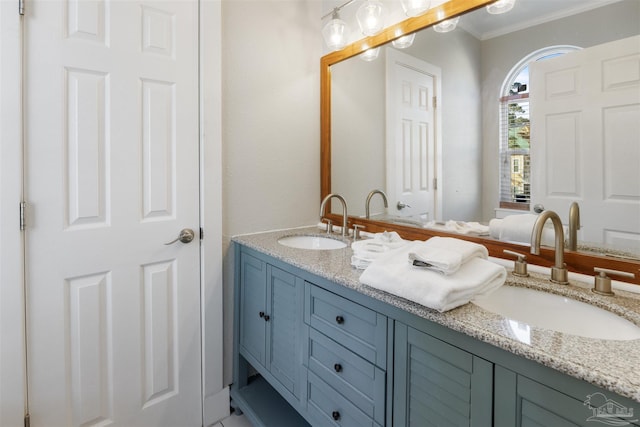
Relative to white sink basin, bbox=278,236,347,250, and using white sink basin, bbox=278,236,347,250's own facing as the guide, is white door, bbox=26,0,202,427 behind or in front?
in front

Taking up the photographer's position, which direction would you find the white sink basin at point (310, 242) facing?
facing the viewer and to the left of the viewer

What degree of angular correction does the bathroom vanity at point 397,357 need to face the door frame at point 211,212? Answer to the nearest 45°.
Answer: approximately 90° to its right

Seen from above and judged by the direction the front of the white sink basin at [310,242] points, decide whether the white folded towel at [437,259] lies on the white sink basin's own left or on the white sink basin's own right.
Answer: on the white sink basin's own left
